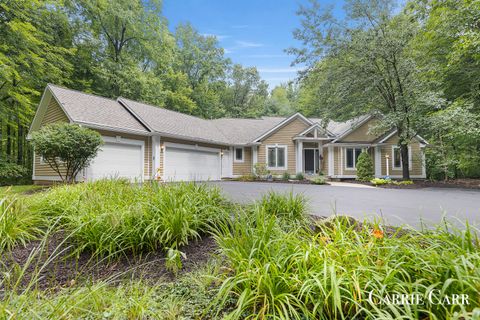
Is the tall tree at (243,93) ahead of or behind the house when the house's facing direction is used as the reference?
behind

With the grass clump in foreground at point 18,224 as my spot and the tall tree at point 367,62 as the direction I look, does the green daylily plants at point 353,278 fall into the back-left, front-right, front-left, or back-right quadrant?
front-right

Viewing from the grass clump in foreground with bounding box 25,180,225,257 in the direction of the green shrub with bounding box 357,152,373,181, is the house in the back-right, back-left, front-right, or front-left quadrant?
front-left

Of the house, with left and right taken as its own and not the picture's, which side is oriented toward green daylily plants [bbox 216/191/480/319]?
front

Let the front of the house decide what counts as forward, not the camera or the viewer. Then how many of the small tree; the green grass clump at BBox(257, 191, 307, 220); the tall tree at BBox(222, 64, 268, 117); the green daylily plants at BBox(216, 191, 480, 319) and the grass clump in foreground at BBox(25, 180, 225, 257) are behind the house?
1

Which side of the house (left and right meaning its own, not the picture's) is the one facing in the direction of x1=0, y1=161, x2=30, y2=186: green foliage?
right

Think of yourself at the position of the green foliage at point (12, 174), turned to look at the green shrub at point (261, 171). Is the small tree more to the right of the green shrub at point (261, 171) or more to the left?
right

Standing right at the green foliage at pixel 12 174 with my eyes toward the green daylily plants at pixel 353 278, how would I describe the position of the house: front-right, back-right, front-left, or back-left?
front-left

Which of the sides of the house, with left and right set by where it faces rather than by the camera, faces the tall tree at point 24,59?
right

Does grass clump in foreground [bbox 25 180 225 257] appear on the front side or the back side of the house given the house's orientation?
on the front side

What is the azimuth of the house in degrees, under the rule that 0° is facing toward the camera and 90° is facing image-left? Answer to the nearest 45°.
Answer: approximately 0°

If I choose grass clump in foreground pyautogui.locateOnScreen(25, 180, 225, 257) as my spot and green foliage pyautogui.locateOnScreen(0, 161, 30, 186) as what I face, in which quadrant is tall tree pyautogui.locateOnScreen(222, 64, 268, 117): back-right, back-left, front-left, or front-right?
front-right
